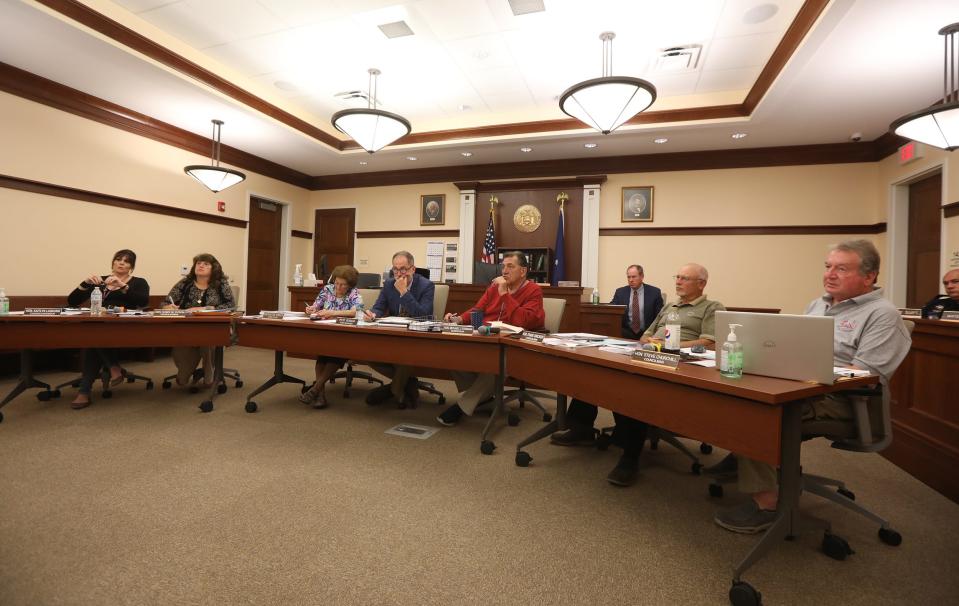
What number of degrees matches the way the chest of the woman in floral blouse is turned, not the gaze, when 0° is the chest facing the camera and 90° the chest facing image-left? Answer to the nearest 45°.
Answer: approximately 45°

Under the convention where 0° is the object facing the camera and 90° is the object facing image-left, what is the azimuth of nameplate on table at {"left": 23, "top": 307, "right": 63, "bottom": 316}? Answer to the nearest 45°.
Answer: approximately 0°

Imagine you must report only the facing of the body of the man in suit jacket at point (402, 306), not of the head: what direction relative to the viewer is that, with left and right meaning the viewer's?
facing the viewer and to the left of the viewer

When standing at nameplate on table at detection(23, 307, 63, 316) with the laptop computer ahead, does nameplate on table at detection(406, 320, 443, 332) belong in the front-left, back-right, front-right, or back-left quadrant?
front-left

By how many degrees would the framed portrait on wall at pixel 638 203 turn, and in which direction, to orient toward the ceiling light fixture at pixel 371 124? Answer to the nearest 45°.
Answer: approximately 45° to its right

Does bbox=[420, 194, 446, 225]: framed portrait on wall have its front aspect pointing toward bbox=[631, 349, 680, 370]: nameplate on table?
yes

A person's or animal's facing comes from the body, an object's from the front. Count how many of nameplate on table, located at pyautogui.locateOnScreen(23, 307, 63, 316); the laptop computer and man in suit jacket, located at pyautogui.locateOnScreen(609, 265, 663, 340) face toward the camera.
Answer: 2

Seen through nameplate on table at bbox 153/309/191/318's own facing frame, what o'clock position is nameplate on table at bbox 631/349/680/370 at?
nameplate on table at bbox 631/349/680/370 is roughly at 11 o'clock from nameplate on table at bbox 153/309/191/318.

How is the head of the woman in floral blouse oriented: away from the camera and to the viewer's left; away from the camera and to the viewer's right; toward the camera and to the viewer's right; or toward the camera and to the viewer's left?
toward the camera and to the viewer's left

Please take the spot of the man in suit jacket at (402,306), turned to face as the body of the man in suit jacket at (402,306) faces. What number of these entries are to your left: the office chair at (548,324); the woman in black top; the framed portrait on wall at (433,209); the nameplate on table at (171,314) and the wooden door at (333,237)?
1

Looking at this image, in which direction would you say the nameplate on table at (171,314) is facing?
toward the camera

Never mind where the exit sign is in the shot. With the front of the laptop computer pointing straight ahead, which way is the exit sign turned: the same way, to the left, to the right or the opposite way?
to the left

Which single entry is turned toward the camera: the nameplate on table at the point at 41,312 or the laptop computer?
the nameplate on table

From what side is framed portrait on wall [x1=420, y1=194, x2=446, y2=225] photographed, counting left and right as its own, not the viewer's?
front

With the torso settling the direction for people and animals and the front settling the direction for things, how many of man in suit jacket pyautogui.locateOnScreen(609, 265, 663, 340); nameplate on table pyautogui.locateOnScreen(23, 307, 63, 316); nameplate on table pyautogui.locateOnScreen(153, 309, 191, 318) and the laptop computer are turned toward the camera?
3

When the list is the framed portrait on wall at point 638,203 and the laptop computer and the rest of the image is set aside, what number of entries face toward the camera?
1
